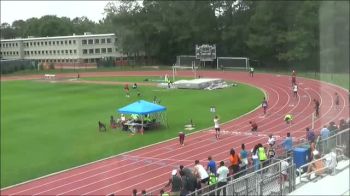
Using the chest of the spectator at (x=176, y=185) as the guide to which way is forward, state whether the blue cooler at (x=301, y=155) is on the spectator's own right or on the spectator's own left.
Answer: on the spectator's own right

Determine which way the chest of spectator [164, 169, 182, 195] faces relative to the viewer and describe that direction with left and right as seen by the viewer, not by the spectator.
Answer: facing away from the viewer and to the left of the viewer

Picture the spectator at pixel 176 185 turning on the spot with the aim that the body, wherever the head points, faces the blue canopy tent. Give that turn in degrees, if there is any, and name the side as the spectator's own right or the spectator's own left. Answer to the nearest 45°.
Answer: approximately 45° to the spectator's own right

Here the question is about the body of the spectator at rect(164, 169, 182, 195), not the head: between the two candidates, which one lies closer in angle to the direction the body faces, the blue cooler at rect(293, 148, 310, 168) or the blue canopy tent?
the blue canopy tent

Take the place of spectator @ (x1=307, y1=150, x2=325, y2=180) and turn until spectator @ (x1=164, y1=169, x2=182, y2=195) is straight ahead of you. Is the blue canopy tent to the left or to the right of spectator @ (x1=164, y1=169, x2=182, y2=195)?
right

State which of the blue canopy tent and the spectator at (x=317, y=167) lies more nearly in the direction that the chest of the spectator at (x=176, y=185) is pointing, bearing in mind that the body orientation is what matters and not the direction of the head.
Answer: the blue canopy tent
